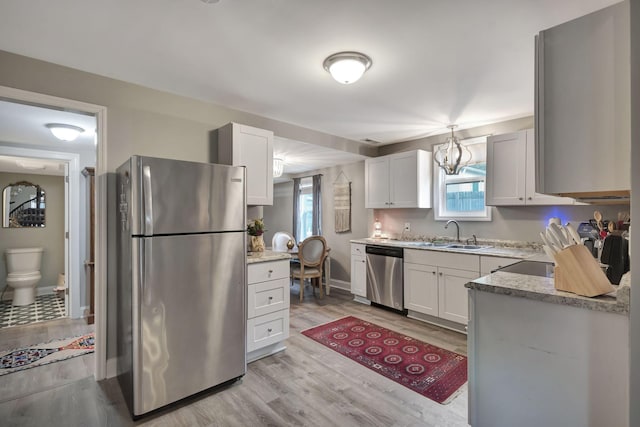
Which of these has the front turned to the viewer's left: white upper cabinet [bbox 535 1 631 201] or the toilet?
the white upper cabinet

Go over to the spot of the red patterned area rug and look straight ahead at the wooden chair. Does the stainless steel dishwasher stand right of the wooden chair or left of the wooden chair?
right

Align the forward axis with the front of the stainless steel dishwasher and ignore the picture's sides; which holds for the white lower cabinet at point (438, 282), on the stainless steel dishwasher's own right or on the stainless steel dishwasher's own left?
on the stainless steel dishwasher's own left

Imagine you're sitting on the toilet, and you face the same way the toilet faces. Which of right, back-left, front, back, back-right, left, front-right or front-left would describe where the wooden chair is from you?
front-left

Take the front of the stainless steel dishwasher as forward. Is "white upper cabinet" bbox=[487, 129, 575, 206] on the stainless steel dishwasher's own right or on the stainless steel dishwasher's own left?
on the stainless steel dishwasher's own left

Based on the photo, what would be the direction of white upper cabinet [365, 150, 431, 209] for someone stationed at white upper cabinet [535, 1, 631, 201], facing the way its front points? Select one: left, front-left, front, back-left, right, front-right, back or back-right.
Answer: front-right

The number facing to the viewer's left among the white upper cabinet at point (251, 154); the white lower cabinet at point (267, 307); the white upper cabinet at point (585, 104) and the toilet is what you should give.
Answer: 1

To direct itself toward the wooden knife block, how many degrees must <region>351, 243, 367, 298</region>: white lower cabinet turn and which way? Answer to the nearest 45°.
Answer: approximately 45° to its left

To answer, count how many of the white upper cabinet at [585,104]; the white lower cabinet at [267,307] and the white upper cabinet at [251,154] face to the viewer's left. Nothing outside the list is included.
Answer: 1

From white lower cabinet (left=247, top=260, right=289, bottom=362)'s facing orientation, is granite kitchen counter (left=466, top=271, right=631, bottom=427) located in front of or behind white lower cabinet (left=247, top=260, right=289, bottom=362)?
in front

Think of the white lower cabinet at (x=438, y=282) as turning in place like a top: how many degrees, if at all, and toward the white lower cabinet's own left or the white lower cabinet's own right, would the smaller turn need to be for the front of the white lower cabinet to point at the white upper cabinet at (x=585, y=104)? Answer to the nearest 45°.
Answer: approximately 45° to the white lower cabinet's own left

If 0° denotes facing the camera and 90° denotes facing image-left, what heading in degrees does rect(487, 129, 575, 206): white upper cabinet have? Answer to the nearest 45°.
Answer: approximately 45°

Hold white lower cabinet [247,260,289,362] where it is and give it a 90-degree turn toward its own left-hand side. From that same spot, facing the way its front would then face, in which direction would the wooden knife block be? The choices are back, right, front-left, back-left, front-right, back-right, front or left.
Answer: right

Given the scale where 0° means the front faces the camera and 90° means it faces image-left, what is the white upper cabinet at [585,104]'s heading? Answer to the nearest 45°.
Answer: approximately 90°
